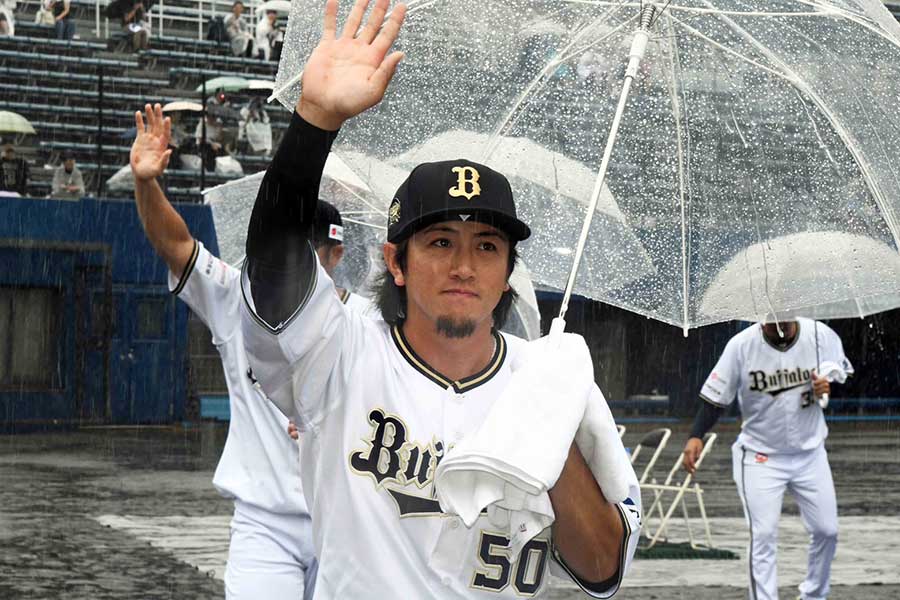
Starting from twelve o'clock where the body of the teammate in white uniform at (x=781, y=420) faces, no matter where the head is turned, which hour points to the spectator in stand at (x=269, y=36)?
The spectator in stand is roughly at 5 o'clock from the teammate in white uniform.

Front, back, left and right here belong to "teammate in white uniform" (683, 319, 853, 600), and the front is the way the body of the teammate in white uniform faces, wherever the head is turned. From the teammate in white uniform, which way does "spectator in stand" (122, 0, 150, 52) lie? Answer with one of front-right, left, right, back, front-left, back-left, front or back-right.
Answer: back-right

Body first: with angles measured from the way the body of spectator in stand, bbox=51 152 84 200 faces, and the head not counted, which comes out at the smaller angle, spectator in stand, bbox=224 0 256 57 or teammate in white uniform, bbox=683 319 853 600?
the teammate in white uniform

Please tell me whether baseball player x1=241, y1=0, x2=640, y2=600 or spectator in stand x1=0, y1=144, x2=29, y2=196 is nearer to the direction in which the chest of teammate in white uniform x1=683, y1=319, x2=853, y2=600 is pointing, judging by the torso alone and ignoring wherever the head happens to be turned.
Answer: the baseball player

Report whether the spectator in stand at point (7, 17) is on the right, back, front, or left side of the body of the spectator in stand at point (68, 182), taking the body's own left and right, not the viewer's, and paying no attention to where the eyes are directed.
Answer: back

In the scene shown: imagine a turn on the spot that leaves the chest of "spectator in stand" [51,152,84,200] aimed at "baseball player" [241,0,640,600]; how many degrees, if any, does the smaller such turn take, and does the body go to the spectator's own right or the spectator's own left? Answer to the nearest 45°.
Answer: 0° — they already face them

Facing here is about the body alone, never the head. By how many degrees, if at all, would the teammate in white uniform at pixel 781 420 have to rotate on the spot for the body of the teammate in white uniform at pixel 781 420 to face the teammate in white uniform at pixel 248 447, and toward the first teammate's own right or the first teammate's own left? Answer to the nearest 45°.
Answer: approximately 45° to the first teammate's own right

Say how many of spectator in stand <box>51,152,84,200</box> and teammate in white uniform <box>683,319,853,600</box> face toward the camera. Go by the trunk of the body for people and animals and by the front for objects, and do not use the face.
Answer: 2

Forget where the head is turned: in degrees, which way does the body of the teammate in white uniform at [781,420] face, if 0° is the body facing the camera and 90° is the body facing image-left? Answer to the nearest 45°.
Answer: approximately 0°

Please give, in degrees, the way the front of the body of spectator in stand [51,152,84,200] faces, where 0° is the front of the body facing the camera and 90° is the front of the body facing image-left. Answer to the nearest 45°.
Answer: approximately 0°

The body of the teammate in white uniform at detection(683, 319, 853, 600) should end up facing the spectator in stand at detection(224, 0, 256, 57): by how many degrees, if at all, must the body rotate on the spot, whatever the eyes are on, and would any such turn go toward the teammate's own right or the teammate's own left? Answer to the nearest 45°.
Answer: approximately 135° to the teammate's own right
